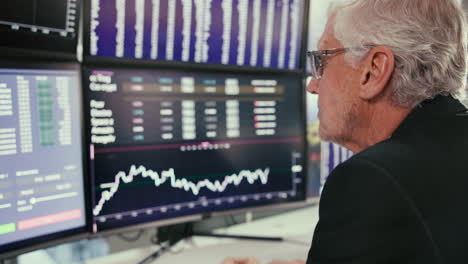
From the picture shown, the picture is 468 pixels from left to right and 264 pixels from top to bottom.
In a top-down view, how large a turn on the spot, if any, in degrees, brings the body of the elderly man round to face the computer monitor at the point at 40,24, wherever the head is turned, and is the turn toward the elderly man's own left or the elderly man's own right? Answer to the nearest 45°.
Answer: approximately 45° to the elderly man's own left

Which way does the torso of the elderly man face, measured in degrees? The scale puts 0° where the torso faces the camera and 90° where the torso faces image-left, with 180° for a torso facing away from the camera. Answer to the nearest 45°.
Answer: approximately 135°
